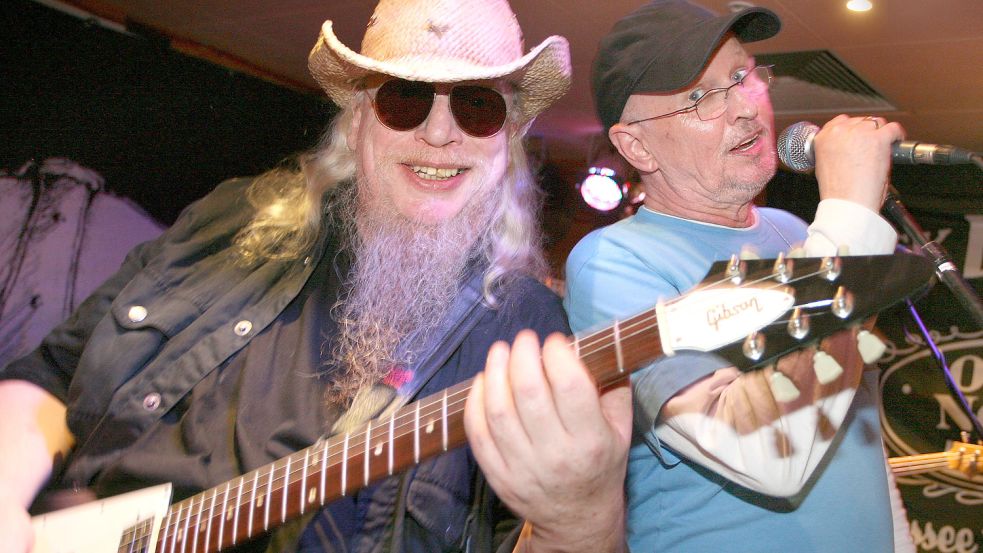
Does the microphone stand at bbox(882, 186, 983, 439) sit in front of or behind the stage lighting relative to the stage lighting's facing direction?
in front

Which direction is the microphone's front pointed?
to the viewer's left

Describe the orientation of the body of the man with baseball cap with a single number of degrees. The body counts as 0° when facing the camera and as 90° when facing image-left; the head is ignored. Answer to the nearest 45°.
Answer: approximately 315°

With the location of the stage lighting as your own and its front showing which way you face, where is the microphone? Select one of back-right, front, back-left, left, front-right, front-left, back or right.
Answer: front

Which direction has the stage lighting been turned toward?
toward the camera

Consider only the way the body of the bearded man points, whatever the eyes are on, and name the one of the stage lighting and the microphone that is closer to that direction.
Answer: the microphone

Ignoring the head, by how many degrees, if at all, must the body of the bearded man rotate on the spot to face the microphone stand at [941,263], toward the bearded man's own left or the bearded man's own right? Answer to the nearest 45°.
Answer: approximately 45° to the bearded man's own left

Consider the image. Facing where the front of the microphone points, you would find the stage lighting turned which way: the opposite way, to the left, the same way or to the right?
to the left

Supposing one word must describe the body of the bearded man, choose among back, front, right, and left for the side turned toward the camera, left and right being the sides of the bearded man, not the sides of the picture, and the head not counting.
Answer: front

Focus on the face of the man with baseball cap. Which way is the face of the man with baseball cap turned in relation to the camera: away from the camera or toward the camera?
toward the camera
